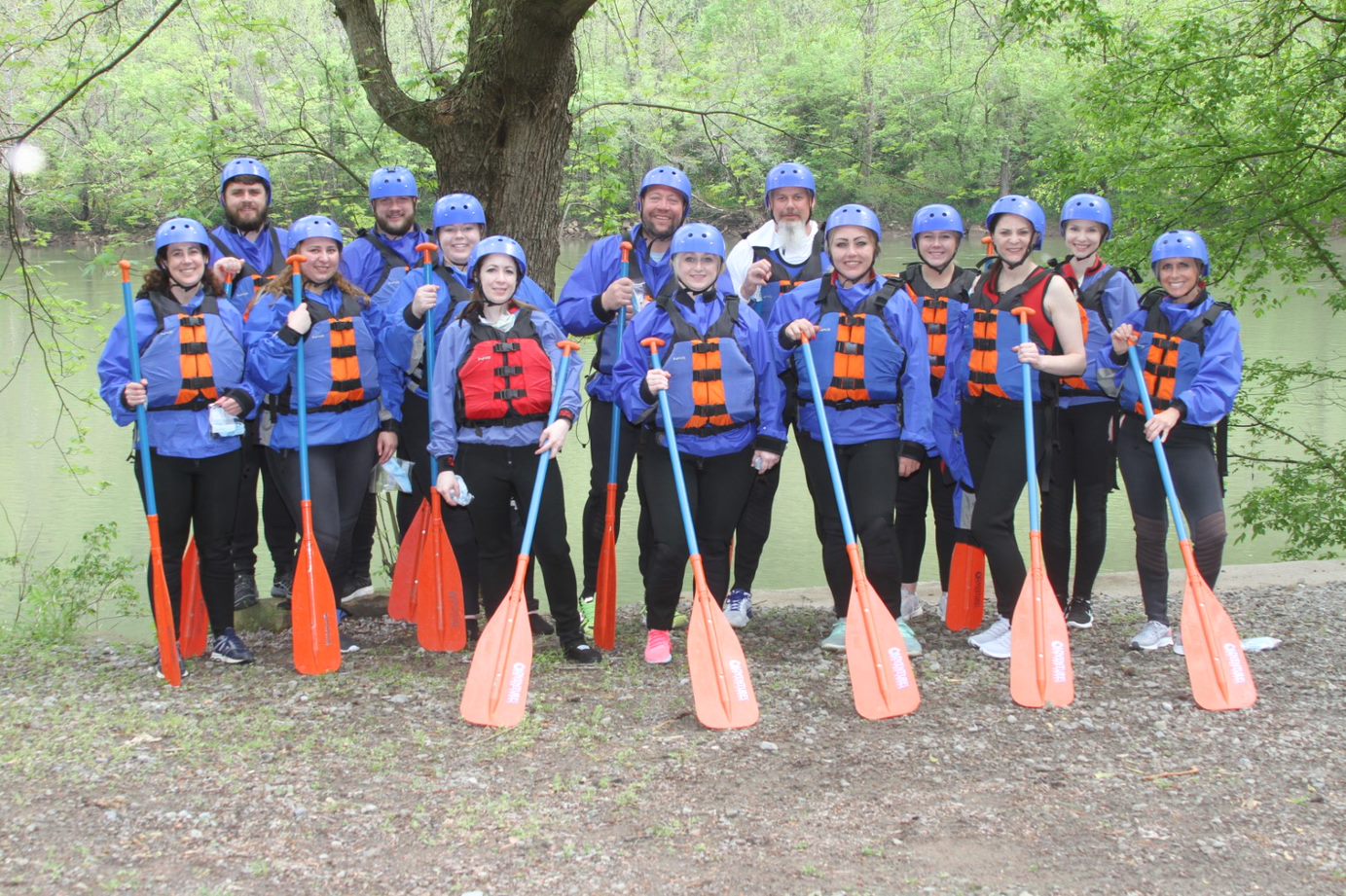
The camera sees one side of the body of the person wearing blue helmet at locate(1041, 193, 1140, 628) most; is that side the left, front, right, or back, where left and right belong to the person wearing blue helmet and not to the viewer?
front

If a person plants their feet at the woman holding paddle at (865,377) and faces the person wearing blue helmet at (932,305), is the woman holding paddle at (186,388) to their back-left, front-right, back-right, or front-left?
back-left

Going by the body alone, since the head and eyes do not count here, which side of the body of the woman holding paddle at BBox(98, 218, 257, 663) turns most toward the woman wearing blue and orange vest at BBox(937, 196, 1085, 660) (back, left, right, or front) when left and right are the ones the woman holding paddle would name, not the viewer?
left

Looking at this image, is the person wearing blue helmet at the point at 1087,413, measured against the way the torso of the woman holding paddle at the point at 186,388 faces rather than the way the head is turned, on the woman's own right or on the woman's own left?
on the woman's own left

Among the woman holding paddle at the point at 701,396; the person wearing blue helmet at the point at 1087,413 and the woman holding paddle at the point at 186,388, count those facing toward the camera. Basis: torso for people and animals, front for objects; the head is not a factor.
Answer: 3

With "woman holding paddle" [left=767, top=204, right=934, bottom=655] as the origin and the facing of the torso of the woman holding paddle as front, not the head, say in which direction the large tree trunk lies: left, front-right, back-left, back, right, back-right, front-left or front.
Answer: back-right

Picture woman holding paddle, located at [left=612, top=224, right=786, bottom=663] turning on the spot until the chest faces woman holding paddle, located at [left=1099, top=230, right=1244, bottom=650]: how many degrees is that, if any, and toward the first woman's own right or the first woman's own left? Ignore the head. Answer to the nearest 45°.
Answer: approximately 90° to the first woman's own left

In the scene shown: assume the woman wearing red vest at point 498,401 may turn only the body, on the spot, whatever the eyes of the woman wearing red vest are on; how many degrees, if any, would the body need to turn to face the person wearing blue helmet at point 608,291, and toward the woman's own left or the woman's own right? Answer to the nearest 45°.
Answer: approximately 135° to the woman's own left

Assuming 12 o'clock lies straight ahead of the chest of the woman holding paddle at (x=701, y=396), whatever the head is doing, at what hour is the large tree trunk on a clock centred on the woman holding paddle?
The large tree trunk is roughly at 5 o'clock from the woman holding paddle.

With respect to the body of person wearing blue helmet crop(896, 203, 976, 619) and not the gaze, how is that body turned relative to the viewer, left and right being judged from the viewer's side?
facing the viewer

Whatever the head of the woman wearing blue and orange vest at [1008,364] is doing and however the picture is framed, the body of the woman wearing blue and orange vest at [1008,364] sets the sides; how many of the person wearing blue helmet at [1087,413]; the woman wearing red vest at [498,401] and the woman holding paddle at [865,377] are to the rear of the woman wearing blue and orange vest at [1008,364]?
1

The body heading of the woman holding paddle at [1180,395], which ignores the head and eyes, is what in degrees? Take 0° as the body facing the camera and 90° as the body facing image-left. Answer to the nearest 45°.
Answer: approximately 45°

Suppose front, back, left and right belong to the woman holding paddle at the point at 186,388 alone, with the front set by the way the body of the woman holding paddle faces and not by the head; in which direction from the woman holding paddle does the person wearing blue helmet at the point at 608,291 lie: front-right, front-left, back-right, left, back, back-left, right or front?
left
